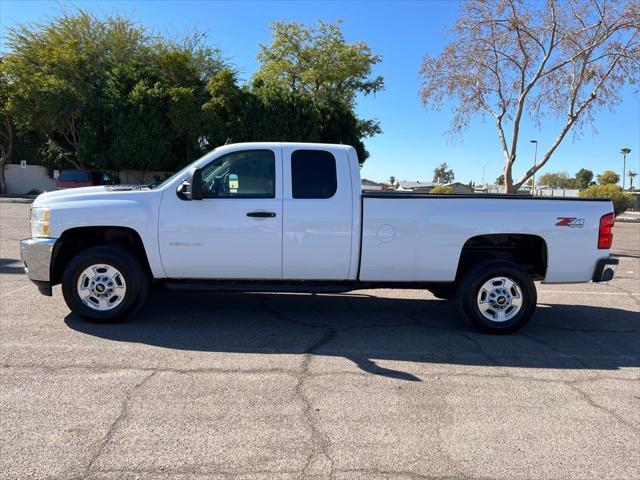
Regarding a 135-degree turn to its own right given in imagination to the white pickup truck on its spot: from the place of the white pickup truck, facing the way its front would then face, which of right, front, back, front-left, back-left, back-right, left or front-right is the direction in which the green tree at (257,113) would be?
front-left

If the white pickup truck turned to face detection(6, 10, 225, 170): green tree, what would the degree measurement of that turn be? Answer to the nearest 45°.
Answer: approximately 45° to its right

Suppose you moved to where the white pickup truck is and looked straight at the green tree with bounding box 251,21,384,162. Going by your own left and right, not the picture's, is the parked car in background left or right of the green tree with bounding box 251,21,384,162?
left

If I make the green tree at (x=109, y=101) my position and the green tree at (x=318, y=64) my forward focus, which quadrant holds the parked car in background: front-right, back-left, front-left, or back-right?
back-right

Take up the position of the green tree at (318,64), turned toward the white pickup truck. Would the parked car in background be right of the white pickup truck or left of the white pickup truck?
right

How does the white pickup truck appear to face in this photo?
to the viewer's left

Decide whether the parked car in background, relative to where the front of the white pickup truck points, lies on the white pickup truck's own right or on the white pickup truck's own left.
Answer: on the white pickup truck's own right

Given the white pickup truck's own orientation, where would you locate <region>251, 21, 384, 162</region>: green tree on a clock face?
The green tree is roughly at 3 o'clock from the white pickup truck.
